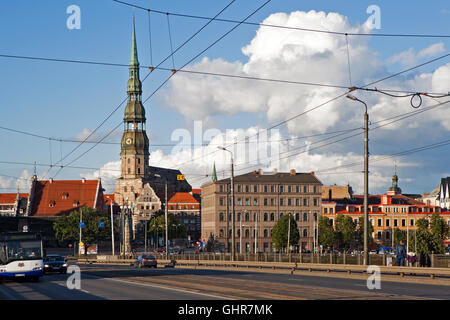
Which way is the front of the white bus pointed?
toward the camera

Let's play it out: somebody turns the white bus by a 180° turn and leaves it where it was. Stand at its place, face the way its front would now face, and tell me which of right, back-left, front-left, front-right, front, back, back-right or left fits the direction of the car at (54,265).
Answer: front

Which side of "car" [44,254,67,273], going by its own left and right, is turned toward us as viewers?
front

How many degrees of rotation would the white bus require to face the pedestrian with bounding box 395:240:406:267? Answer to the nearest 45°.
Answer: approximately 90° to its left
